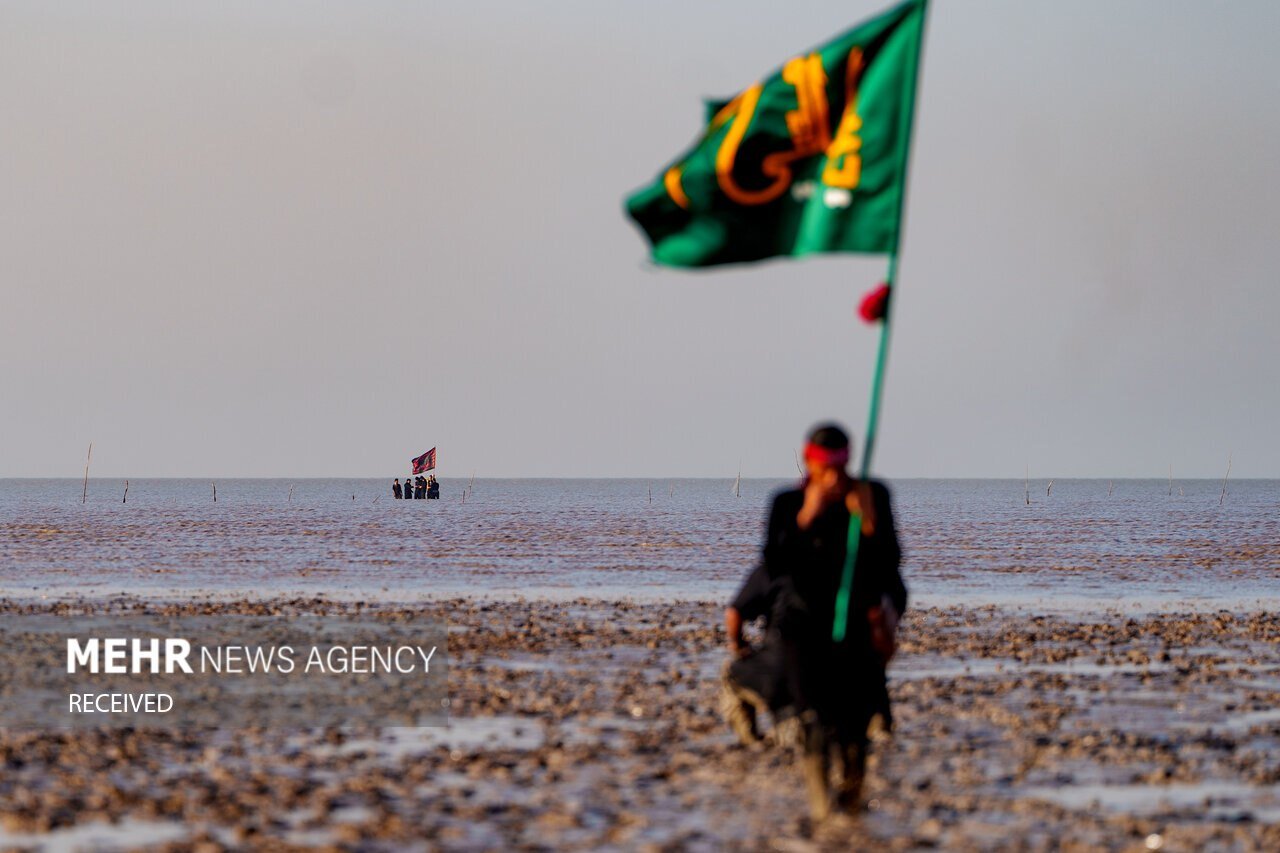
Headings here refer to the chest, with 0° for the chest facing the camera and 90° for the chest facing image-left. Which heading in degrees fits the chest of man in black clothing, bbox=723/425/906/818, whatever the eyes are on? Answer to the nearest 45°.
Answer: approximately 0°
